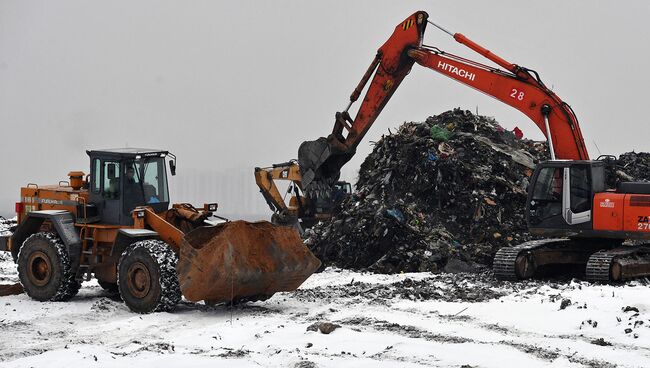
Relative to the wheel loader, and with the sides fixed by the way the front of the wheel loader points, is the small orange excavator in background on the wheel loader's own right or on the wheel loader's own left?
on the wheel loader's own left

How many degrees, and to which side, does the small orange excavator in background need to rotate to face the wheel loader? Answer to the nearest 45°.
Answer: approximately 90° to its left

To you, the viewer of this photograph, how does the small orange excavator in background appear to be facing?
facing to the left of the viewer

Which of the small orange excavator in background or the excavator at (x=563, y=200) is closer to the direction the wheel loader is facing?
the excavator

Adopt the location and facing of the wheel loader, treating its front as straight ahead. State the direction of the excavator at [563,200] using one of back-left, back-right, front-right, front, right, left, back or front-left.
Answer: front-left

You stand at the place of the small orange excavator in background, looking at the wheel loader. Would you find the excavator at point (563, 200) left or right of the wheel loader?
left

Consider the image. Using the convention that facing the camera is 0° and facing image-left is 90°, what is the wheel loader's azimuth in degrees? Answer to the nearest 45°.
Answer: approximately 315°

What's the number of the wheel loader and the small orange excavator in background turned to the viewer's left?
1

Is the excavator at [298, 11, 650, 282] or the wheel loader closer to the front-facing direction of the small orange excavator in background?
the wheel loader
